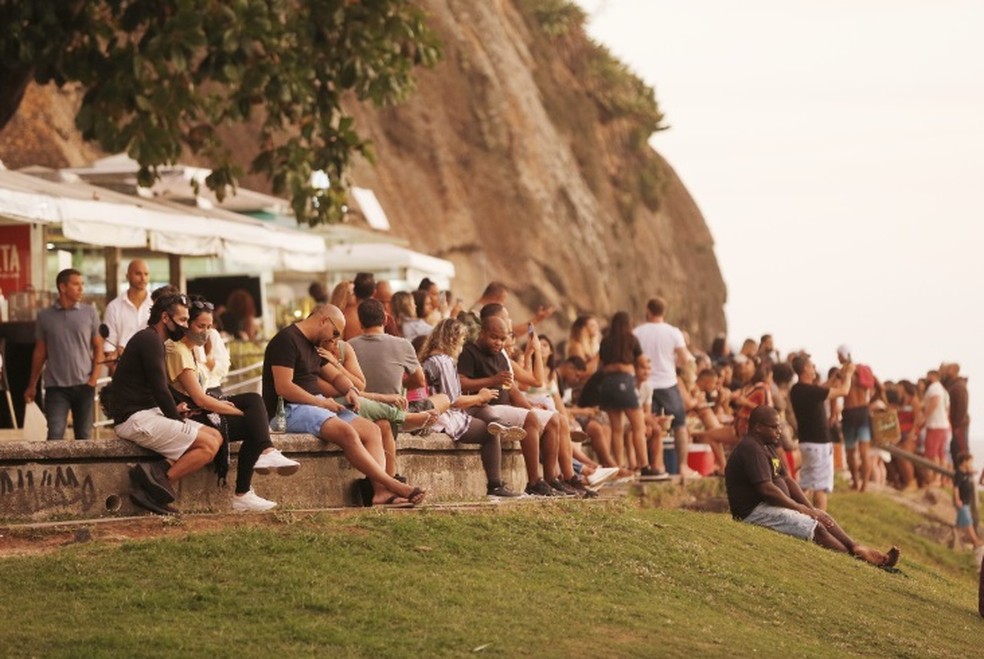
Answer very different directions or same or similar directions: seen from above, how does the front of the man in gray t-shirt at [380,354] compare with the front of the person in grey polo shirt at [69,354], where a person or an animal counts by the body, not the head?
very different directions

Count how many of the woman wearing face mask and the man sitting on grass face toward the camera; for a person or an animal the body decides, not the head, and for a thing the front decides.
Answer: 0

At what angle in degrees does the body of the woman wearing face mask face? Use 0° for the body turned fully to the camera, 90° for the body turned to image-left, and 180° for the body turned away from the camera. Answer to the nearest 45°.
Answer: approximately 270°

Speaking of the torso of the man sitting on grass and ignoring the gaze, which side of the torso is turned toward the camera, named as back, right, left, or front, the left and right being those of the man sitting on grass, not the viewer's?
right

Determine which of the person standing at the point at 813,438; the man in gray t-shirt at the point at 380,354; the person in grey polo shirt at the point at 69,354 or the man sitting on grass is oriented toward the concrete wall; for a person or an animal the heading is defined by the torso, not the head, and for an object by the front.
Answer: the person in grey polo shirt at the point at 69,354

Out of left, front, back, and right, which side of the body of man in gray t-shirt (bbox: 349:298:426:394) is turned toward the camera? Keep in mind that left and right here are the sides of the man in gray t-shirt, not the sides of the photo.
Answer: back

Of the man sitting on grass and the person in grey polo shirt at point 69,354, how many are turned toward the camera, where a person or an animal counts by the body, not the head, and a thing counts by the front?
1

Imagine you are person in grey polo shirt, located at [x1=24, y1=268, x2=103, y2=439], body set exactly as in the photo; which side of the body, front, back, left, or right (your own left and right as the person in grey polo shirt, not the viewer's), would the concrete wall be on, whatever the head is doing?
front

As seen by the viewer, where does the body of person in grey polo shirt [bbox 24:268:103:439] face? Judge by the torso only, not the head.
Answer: toward the camera

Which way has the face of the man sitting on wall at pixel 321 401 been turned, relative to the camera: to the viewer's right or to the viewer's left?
to the viewer's right

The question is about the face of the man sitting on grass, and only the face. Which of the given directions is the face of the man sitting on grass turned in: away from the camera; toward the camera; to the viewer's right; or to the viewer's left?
to the viewer's right

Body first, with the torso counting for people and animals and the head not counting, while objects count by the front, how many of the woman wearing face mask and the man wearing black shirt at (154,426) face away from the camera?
0

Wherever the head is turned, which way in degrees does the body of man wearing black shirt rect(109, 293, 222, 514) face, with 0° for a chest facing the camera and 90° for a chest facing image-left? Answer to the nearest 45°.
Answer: approximately 270°
